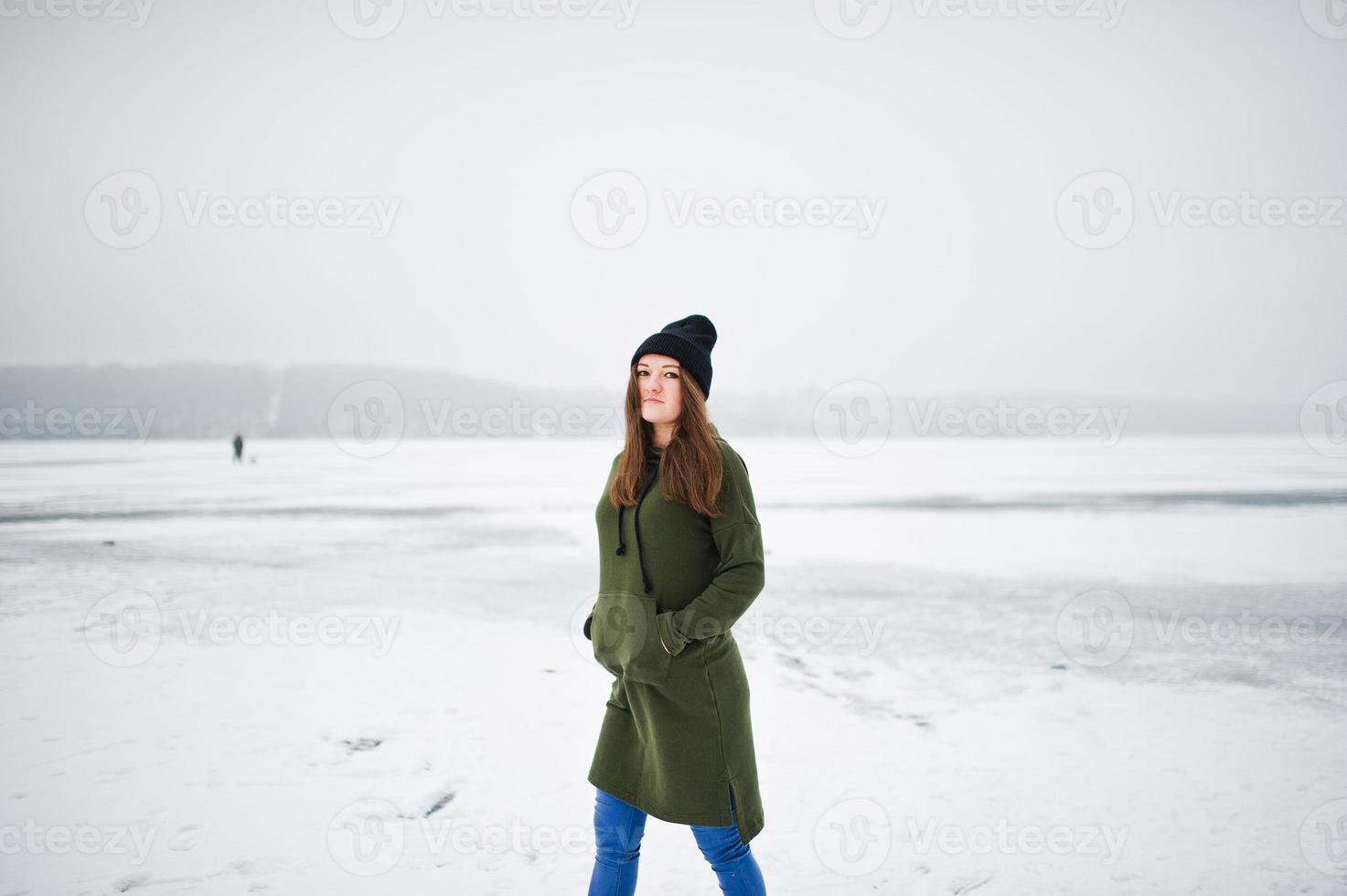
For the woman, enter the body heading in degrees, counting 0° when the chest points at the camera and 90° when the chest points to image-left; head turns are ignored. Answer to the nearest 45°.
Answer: approximately 45°
